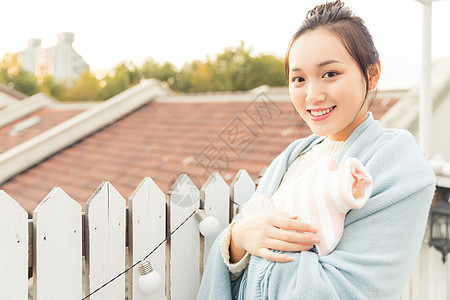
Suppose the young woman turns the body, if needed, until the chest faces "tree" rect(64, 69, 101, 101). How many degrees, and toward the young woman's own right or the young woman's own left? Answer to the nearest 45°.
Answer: approximately 90° to the young woman's own right

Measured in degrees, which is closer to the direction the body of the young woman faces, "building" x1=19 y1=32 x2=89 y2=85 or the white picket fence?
the white picket fence

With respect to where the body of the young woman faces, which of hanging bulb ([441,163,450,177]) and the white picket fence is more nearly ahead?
the white picket fence

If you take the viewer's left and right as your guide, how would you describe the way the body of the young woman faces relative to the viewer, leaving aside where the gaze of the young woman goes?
facing the viewer and to the left of the viewer

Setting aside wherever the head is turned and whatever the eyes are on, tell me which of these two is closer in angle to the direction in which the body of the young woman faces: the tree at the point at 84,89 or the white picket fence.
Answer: the white picket fence

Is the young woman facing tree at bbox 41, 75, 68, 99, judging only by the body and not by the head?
no

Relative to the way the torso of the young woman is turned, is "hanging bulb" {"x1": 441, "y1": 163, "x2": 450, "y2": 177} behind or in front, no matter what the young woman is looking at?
behind

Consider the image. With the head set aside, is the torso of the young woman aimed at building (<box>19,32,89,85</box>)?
no

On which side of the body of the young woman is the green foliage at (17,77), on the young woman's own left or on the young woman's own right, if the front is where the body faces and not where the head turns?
on the young woman's own right
